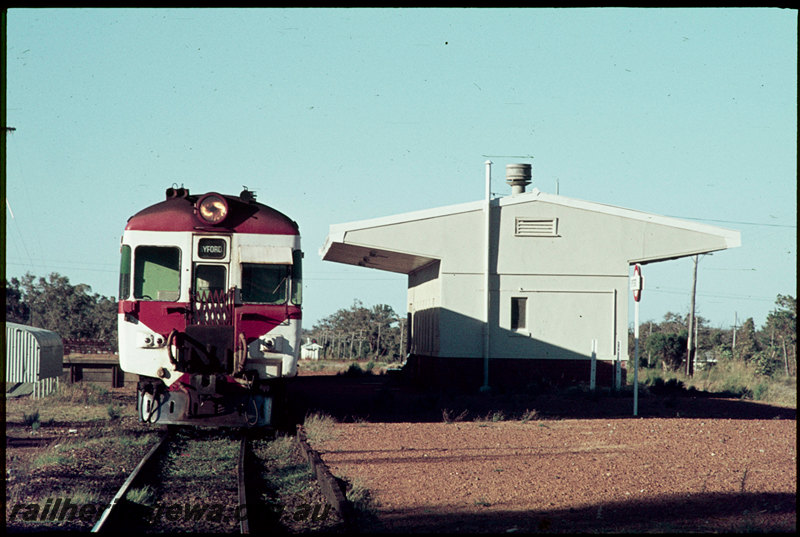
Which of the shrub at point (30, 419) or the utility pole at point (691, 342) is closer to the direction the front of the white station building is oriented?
the shrub

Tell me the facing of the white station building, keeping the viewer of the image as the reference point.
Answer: facing to the left of the viewer

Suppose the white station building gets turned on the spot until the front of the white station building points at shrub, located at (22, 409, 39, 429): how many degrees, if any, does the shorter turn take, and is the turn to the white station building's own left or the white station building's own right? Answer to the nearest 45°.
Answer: approximately 45° to the white station building's own left
